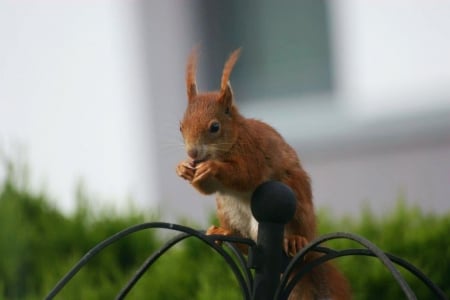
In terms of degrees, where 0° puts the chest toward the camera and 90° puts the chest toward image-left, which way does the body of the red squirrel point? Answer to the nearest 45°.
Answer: approximately 45°
